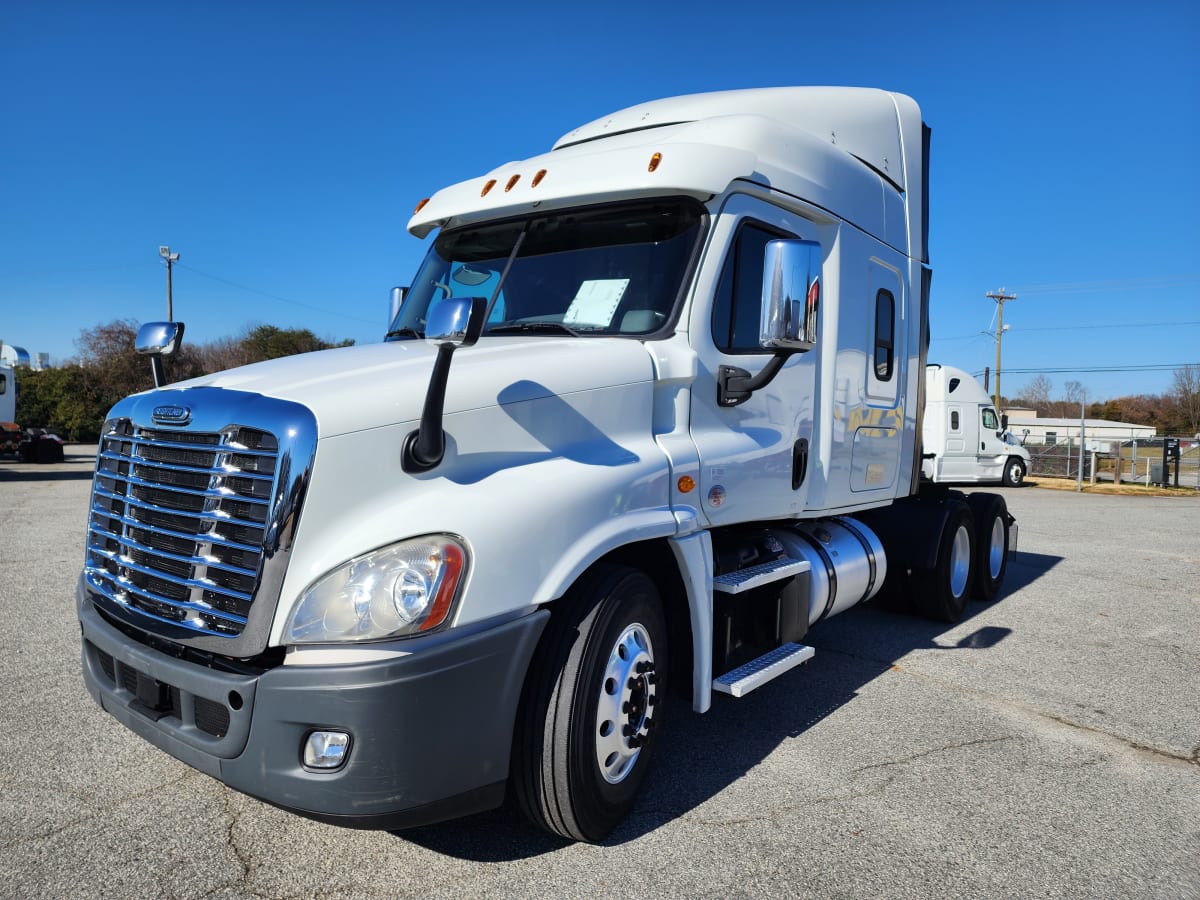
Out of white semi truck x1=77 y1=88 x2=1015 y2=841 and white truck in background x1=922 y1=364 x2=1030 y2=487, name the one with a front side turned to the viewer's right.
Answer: the white truck in background

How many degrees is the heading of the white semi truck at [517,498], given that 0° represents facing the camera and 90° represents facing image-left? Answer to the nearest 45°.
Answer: approximately 45°

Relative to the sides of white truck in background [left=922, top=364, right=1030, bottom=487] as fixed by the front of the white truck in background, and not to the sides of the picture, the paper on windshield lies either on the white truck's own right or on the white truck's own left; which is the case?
on the white truck's own right

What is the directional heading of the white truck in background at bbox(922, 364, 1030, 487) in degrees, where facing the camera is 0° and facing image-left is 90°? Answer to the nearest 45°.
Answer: approximately 270°

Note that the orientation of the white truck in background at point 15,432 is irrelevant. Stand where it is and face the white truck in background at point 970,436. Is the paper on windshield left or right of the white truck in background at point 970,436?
right

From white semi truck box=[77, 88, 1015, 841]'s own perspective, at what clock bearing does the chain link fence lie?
The chain link fence is roughly at 6 o'clock from the white semi truck.

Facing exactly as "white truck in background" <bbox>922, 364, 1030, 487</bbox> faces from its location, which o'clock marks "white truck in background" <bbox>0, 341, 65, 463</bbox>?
"white truck in background" <bbox>0, 341, 65, 463</bbox> is roughly at 5 o'clock from "white truck in background" <bbox>922, 364, 1030, 487</bbox>.

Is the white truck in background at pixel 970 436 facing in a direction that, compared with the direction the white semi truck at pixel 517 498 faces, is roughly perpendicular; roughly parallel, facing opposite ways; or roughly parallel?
roughly perpendicular

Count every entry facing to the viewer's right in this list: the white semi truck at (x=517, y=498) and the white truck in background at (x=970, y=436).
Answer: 1

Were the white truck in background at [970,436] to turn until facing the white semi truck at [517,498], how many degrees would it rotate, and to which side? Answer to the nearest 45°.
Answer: approximately 90° to its right

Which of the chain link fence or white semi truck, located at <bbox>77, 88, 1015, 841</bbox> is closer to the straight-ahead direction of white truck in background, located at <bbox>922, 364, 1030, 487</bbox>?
the chain link fence

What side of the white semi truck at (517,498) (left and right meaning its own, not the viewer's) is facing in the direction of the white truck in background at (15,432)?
right
